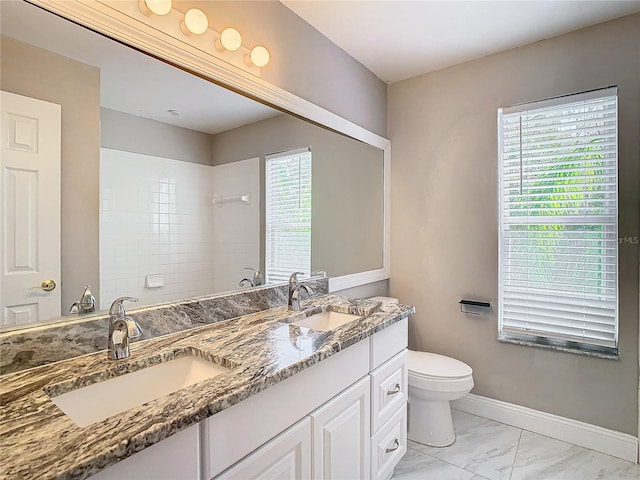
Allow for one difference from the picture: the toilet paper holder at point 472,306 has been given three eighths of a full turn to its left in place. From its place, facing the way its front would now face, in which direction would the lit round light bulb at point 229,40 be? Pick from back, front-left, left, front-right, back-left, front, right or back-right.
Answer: back-right

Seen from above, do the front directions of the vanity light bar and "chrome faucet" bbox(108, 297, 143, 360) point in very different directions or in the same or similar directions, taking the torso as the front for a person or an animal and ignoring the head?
same or similar directions

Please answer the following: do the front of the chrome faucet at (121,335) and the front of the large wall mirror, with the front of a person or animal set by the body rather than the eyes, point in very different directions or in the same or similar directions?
same or similar directions

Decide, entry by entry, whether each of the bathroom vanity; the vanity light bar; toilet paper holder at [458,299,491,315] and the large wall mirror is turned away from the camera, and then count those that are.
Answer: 0

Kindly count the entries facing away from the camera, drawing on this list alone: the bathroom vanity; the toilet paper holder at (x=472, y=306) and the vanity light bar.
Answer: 0

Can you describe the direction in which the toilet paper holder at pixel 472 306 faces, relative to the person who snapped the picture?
facing the viewer and to the left of the viewer

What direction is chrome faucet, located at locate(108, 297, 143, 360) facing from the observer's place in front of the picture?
facing the viewer and to the right of the viewer

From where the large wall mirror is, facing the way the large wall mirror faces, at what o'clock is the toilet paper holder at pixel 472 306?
The toilet paper holder is roughly at 10 o'clock from the large wall mirror.

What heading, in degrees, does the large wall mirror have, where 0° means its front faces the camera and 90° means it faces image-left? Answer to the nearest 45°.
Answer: approximately 315°
